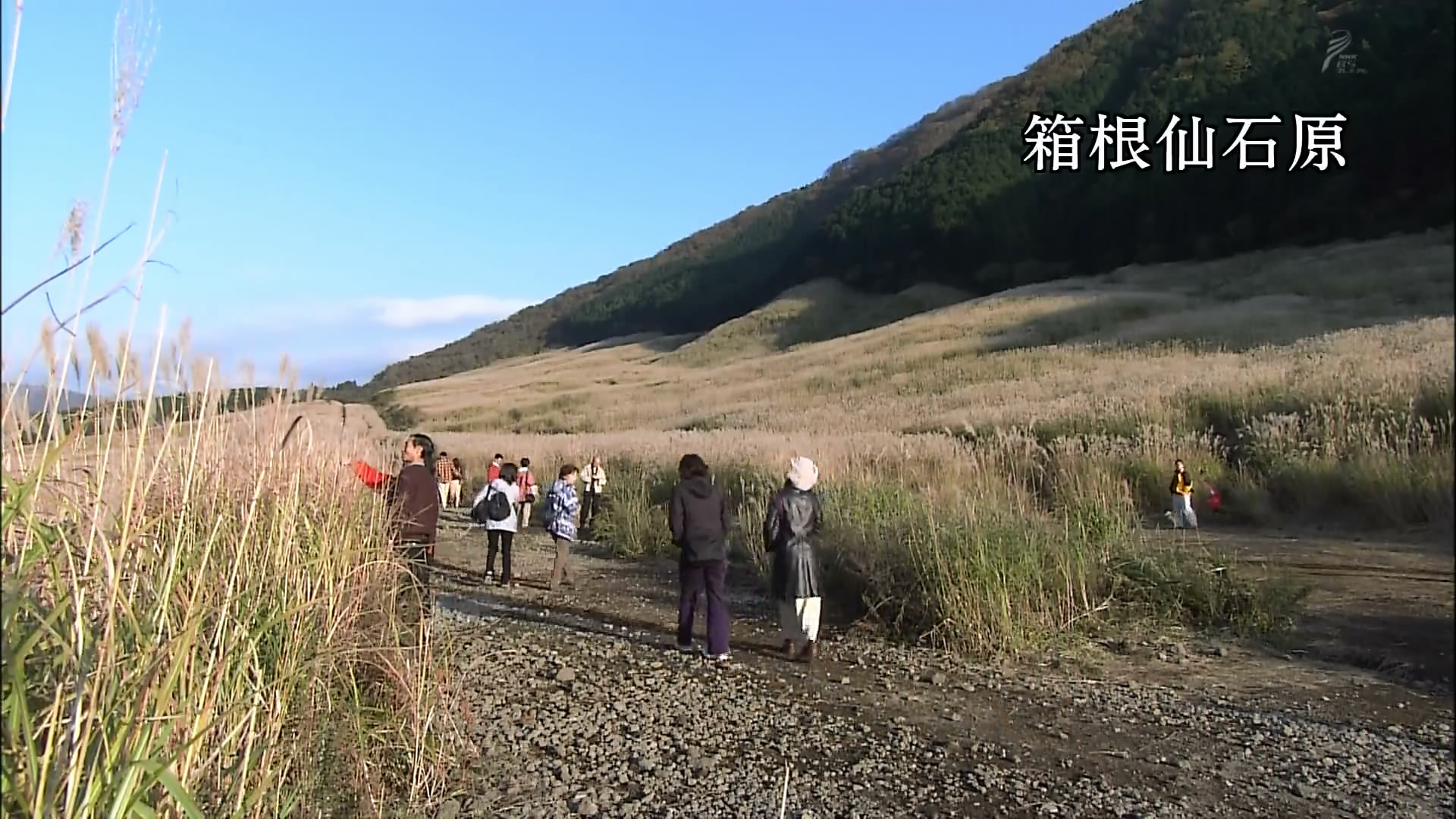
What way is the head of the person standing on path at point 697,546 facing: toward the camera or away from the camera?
away from the camera

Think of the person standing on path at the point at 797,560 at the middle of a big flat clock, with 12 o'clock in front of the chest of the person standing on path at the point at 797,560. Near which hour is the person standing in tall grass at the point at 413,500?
the person standing in tall grass at the point at 413,500 is roughly at 9 o'clock from the person standing on path at the point at 797,560.

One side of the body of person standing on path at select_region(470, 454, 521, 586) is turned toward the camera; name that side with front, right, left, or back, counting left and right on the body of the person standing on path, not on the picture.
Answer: back

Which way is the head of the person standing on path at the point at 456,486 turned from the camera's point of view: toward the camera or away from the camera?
away from the camera

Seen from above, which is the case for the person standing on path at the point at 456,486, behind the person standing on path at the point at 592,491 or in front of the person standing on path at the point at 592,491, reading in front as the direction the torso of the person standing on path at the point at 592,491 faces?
behind

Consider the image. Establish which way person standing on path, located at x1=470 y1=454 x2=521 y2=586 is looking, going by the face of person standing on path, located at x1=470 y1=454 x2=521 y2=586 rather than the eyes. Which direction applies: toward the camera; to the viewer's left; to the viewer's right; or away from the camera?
away from the camera

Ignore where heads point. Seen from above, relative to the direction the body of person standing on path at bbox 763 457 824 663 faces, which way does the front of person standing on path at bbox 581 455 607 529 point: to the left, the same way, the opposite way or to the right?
the opposite way

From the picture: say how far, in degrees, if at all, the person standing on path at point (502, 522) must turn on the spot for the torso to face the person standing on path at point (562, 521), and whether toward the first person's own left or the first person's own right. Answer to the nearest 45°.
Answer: approximately 135° to the first person's own right

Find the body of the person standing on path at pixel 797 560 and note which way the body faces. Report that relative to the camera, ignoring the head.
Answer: away from the camera

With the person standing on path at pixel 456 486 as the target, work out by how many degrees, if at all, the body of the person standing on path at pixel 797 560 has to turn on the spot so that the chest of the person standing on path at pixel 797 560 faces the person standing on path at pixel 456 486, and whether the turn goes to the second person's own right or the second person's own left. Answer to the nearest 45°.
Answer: approximately 45° to the second person's own left

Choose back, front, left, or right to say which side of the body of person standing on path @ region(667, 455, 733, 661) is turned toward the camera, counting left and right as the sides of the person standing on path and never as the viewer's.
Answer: back
